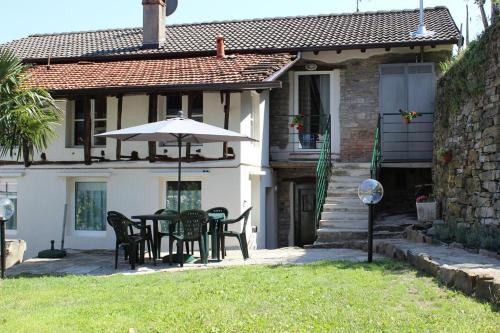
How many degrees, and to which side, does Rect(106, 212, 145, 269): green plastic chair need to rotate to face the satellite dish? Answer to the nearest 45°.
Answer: approximately 45° to its left

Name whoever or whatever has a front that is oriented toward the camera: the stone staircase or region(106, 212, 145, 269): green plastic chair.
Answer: the stone staircase

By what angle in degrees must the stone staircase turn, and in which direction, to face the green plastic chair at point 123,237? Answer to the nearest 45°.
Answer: approximately 45° to its right

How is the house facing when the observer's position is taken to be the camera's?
facing the viewer

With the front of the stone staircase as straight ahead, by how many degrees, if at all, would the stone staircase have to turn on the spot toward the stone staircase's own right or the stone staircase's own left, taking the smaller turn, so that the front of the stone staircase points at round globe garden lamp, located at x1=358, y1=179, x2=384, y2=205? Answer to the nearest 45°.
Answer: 0° — it already faces it

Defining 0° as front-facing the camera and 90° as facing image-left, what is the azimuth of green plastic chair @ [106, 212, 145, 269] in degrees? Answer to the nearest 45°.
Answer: approximately 225°

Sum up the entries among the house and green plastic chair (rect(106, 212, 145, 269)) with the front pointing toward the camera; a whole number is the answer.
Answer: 1

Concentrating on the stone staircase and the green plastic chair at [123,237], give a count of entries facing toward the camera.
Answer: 1

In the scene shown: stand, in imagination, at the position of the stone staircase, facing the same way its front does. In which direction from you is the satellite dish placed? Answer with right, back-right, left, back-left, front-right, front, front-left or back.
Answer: back-right

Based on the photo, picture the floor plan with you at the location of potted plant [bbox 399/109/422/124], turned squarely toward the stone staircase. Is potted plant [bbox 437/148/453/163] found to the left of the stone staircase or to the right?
left

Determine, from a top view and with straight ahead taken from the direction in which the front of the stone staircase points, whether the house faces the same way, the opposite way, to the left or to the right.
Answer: the same way

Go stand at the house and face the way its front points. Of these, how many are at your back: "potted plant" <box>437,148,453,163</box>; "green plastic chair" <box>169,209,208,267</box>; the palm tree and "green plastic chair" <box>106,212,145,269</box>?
0
